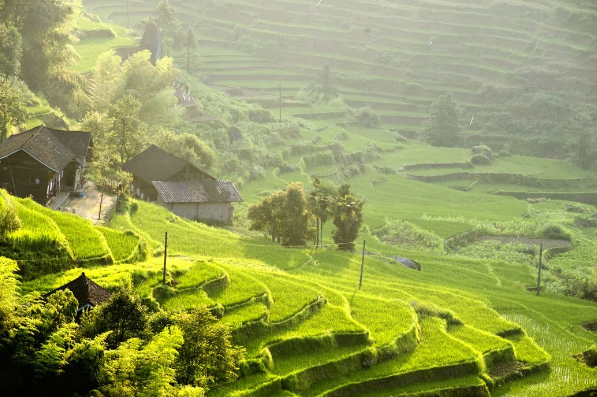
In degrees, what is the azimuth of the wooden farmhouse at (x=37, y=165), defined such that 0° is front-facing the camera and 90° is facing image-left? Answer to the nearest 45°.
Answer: approximately 315°

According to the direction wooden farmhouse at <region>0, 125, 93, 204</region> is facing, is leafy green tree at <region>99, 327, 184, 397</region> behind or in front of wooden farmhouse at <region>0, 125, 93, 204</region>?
in front

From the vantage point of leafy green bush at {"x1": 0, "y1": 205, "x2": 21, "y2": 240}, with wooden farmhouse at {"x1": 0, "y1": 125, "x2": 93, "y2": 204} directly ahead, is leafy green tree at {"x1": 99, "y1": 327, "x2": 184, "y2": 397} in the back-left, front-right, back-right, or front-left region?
back-right

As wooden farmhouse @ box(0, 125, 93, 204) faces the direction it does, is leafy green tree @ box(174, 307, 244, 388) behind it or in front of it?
in front

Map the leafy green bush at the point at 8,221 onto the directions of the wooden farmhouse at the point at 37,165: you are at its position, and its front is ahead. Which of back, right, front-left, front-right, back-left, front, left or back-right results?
front-right

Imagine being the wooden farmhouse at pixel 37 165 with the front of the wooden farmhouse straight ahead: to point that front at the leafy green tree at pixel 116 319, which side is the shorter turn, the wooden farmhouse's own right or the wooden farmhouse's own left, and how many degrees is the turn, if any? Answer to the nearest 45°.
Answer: approximately 45° to the wooden farmhouse's own right

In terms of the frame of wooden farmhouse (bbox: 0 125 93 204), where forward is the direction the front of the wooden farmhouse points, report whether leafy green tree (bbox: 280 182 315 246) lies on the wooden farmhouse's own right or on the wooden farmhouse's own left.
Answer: on the wooden farmhouse's own left
